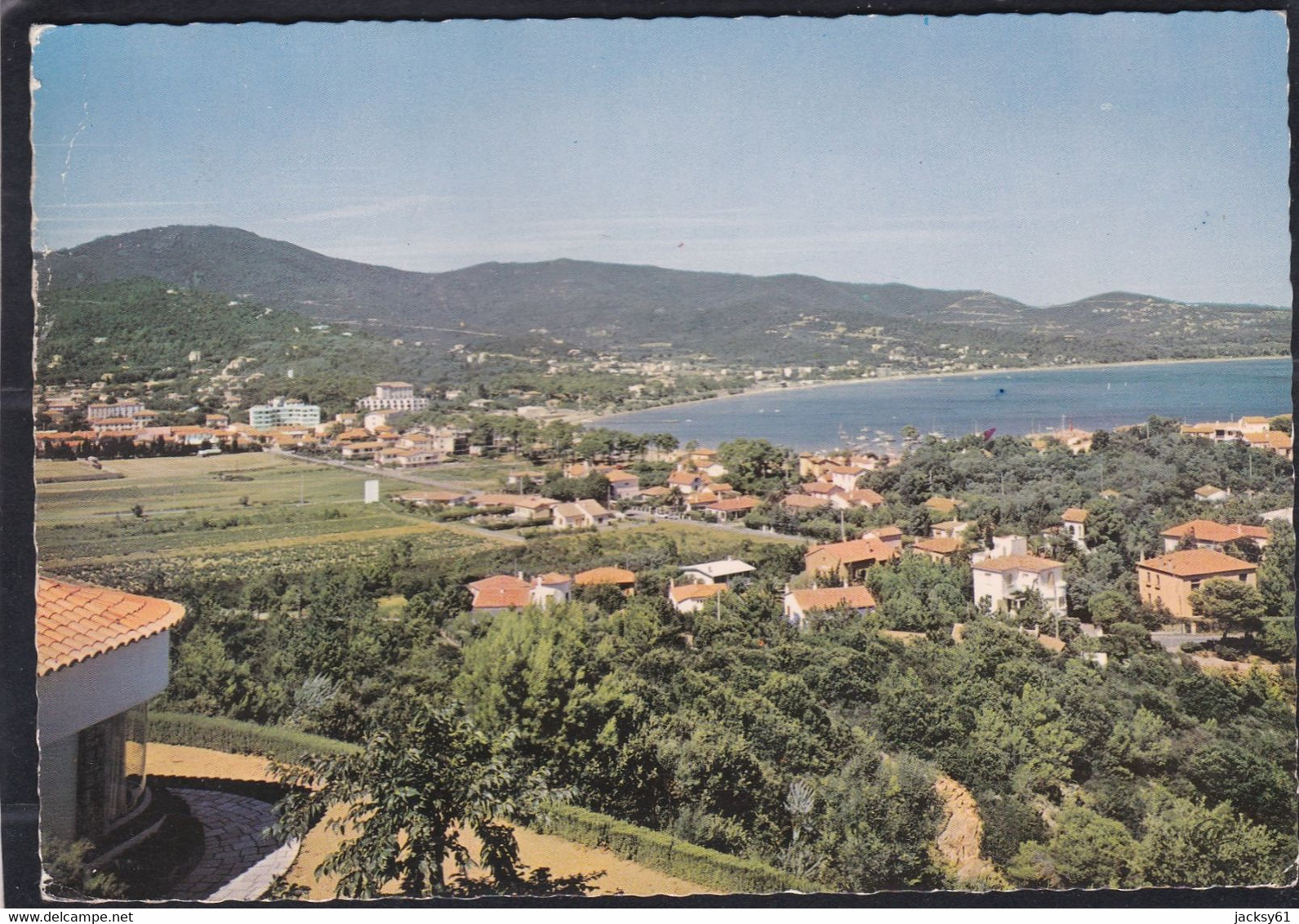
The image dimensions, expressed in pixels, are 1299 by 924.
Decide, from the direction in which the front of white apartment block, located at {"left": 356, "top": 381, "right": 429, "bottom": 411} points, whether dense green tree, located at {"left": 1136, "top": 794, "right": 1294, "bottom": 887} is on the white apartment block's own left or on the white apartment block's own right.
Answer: on the white apartment block's own left

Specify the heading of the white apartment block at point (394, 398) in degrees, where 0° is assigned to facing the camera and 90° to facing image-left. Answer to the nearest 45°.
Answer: approximately 0°

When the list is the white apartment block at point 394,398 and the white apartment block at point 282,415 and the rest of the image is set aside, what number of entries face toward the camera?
2

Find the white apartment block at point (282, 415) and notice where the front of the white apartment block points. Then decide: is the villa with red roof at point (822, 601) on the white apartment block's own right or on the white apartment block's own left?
on the white apartment block's own left

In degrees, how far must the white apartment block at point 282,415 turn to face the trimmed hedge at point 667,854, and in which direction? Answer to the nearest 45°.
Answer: approximately 45° to its left

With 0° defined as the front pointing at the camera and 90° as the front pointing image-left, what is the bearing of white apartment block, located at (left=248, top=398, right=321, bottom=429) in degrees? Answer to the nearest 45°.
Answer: approximately 0°
